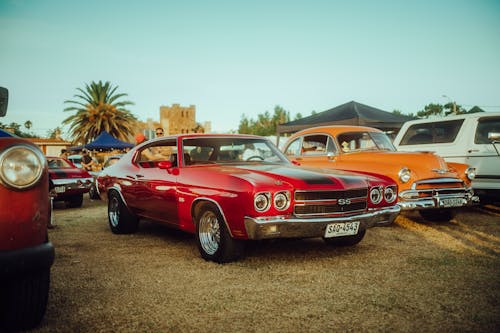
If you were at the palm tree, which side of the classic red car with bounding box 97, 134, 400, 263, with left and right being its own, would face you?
back

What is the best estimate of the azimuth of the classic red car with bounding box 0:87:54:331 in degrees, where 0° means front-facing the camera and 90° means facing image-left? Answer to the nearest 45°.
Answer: approximately 0°

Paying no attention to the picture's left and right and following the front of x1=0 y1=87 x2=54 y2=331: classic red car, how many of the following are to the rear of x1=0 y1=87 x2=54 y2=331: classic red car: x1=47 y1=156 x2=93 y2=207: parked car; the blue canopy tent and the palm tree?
3

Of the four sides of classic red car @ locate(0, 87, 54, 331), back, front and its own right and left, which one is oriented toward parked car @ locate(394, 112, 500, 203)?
left

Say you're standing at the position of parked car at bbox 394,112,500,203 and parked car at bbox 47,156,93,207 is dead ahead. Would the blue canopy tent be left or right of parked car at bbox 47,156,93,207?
right

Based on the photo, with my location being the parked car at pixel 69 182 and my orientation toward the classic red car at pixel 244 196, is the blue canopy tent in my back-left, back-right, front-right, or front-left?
back-left

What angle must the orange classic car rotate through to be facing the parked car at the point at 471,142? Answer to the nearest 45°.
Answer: approximately 90° to its left

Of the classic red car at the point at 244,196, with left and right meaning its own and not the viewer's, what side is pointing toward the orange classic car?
left

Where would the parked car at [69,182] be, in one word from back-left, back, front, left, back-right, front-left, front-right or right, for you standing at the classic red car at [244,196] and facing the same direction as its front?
back

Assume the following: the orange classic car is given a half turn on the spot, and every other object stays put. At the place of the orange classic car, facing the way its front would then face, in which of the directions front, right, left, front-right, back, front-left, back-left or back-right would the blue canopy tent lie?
front

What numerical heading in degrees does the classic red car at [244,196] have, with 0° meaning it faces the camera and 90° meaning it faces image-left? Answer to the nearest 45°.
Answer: approximately 315°
